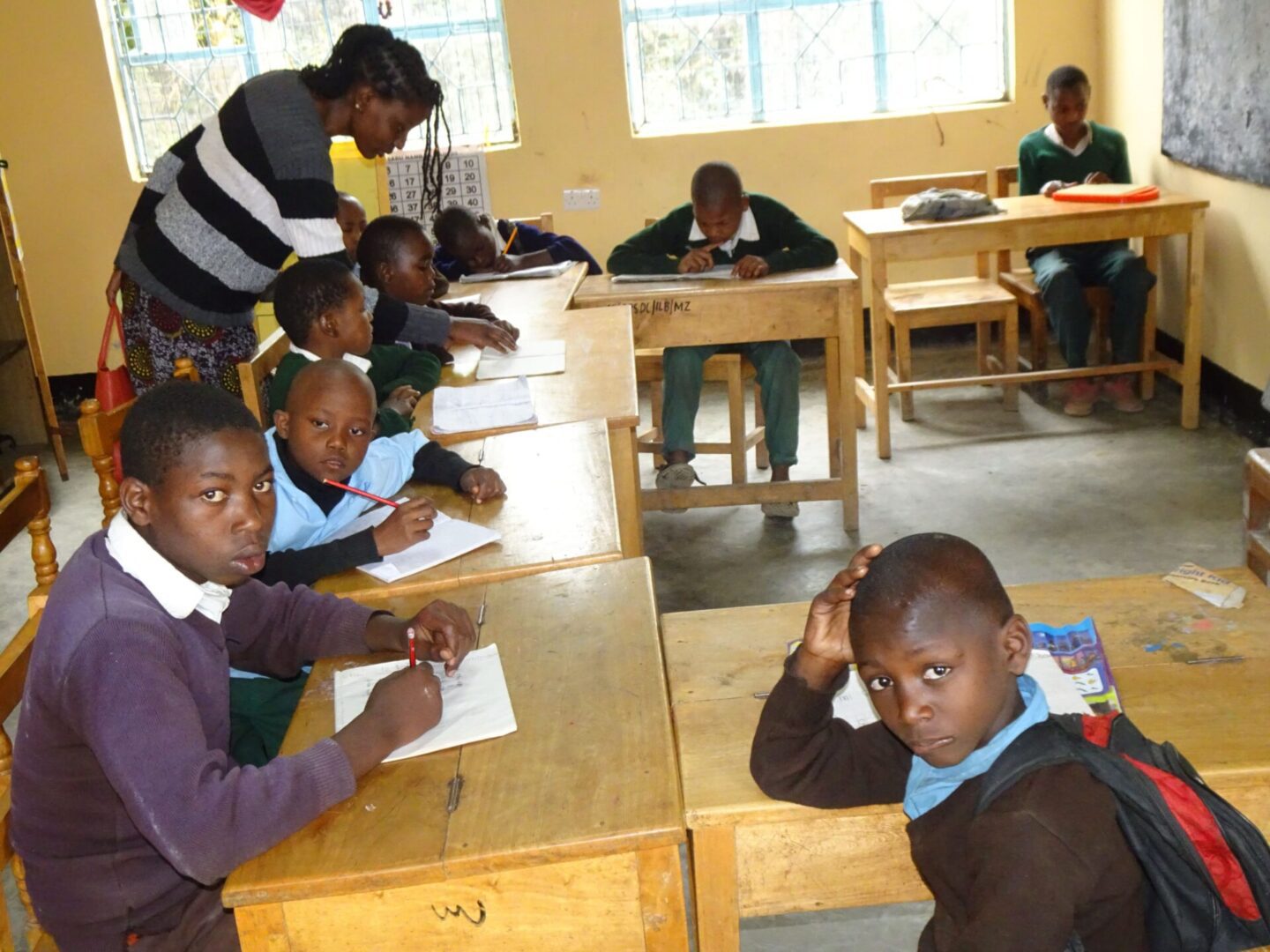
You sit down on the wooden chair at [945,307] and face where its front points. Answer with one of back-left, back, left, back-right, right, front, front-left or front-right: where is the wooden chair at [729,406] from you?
front-right

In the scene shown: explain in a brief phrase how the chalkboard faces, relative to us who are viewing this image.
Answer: facing the viewer and to the left of the viewer

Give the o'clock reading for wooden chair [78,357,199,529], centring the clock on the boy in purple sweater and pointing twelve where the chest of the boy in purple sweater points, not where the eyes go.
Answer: The wooden chair is roughly at 9 o'clock from the boy in purple sweater.

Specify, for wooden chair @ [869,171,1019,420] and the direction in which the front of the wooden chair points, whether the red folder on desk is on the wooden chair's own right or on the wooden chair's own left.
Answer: on the wooden chair's own left

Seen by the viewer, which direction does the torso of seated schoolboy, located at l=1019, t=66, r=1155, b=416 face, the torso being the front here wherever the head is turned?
toward the camera

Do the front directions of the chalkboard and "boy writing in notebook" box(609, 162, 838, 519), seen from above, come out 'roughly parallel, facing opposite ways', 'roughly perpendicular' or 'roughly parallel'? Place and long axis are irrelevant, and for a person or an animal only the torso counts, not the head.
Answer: roughly perpendicular

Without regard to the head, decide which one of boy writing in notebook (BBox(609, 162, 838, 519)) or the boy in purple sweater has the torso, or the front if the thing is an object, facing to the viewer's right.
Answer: the boy in purple sweater

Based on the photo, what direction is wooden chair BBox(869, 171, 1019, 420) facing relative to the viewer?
toward the camera

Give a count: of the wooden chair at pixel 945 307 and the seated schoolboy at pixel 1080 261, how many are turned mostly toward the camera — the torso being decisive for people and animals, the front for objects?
2

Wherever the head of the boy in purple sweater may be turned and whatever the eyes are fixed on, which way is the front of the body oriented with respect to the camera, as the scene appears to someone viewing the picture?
to the viewer's right

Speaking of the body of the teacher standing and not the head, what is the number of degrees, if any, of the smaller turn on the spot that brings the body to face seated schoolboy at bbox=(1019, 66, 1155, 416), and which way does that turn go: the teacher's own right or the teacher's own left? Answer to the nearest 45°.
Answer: approximately 45° to the teacher's own left

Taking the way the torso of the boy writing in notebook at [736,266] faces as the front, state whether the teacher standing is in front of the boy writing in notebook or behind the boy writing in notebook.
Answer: in front

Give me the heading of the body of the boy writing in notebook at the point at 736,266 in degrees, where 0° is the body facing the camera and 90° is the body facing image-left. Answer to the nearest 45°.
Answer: approximately 0°

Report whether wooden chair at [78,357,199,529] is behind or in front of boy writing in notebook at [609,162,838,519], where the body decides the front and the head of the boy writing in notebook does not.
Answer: in front
